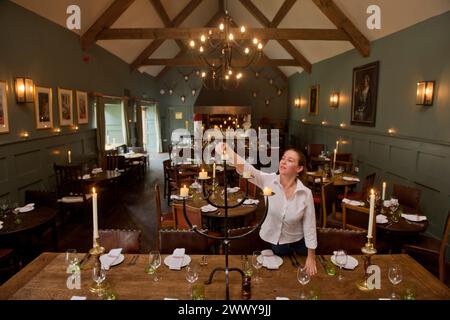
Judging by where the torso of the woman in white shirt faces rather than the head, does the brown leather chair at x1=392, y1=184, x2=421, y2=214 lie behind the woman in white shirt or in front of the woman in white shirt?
behind

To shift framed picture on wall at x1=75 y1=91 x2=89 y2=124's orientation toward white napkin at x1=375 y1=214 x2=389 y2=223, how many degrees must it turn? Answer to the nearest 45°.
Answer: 0° — it already faces it

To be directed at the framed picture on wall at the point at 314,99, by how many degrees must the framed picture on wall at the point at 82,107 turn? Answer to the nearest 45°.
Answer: approximately 45° to its left

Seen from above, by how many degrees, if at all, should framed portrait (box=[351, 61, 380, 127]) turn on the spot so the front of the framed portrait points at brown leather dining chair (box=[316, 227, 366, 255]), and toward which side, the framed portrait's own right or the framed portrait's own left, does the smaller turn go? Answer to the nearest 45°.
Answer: approximately 45° to the framed portrait's own left

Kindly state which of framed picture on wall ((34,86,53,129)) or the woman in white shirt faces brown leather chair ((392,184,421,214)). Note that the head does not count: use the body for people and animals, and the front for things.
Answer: the framed picture on wall

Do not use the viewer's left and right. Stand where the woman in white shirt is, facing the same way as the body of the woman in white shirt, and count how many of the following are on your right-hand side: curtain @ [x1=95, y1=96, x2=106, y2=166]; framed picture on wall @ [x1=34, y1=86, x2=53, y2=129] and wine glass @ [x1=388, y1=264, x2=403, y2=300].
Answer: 2

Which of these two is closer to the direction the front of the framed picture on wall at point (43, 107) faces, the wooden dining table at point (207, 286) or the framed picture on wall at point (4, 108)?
the wooden dining table

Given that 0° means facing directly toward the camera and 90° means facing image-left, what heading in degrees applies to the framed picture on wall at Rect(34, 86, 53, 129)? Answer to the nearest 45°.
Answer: approximately 315°

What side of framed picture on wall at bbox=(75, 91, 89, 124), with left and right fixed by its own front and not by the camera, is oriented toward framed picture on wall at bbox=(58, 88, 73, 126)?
right

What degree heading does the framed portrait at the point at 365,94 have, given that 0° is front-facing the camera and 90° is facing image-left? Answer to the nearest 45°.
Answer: approximately 45°

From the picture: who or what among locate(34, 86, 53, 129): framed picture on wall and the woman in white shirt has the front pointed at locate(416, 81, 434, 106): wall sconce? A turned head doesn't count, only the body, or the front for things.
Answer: the framed picture on wall

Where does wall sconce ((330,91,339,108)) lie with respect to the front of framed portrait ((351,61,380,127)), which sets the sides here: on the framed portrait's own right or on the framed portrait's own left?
on the framed portrait's own right
